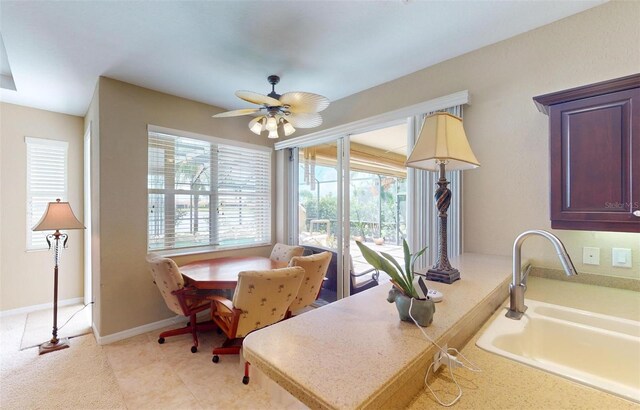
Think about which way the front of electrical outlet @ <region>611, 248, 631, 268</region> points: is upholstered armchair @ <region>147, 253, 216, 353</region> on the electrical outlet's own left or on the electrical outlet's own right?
on the electrical outlet's own right

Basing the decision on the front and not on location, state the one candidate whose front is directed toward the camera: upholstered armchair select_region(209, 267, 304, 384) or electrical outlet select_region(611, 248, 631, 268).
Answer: the electrical outlet

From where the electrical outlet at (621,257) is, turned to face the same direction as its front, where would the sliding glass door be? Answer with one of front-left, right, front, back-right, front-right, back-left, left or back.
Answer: right

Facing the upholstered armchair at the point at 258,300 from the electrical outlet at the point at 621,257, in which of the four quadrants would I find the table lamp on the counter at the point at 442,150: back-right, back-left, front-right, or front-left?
front-left

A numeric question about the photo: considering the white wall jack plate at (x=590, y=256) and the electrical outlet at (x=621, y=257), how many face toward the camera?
2

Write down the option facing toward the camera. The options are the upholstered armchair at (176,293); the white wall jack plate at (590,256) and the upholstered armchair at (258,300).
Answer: the white wall jack plate

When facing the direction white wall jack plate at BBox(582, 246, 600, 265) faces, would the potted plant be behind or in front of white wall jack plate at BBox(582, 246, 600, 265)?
in front

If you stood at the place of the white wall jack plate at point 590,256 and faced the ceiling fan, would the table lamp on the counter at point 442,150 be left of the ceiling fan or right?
left

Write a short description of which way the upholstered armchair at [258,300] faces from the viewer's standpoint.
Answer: facing away from the viewer and to the left of the viewer

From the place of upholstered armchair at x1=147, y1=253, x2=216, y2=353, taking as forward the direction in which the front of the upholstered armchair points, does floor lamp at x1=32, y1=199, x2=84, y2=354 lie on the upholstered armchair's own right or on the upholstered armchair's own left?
on the upholstered armchair's own left

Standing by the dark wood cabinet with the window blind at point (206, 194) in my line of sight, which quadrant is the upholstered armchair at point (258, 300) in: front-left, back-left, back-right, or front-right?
front-left

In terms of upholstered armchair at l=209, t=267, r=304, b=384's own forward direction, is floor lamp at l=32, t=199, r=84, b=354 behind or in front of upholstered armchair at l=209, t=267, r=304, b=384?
in front

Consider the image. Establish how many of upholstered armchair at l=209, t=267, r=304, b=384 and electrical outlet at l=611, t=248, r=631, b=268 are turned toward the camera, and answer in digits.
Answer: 1

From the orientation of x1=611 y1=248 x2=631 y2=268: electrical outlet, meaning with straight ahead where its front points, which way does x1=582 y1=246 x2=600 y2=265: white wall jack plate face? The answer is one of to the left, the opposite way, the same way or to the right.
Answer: the same way

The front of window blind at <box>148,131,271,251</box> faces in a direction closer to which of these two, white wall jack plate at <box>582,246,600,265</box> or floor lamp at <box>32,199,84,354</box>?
the white wall jack plate

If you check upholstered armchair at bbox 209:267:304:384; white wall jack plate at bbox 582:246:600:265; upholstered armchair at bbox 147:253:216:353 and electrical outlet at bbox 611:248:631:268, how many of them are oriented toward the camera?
2

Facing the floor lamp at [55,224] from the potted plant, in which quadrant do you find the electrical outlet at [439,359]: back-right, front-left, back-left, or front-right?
back-left

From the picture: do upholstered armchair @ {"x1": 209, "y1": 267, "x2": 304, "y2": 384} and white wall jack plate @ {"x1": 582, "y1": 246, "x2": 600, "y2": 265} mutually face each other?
no

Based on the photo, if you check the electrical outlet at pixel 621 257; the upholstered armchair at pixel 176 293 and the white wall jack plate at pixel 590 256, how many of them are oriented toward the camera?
2

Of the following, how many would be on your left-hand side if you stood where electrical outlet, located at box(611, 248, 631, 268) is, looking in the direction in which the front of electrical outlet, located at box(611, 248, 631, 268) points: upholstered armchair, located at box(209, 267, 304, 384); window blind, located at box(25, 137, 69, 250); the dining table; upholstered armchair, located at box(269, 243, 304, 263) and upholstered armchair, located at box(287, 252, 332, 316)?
0

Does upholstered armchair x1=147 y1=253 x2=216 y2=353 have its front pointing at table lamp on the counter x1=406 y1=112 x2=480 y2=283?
no

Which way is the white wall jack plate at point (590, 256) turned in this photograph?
toward the camera

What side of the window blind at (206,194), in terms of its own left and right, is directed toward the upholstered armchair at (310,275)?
front
